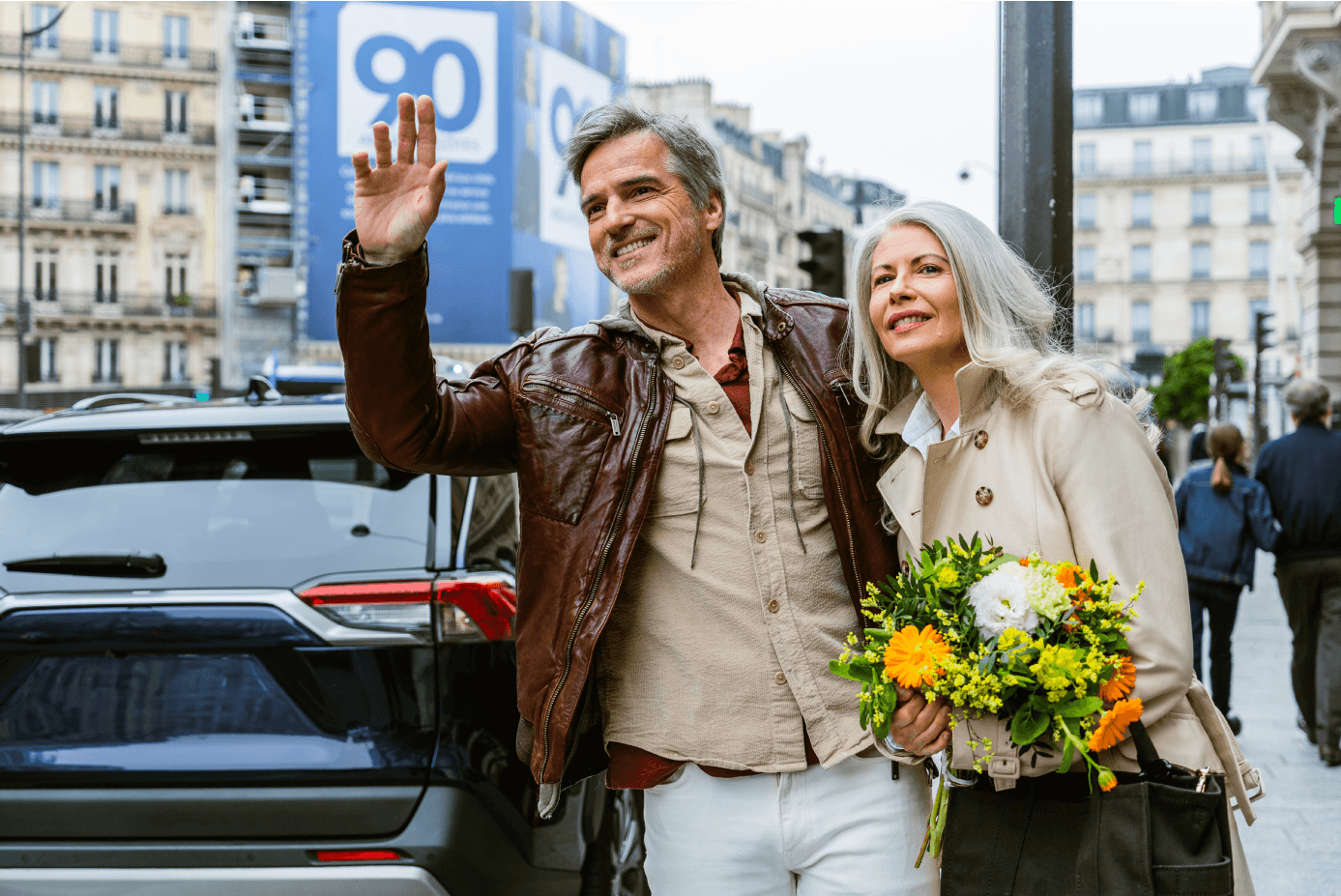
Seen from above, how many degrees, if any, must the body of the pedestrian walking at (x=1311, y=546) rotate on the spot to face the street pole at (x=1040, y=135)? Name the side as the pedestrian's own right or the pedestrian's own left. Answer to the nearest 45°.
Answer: approximately 180°

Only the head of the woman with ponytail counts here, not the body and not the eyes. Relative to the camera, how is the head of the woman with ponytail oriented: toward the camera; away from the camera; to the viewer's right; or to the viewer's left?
away from the camera

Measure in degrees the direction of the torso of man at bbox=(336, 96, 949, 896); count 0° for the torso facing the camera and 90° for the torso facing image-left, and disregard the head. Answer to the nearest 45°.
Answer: approximately 0°

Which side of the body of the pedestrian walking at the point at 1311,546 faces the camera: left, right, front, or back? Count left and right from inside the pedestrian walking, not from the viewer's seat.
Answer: back

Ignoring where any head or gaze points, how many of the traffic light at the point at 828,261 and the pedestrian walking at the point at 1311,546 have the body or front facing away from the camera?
1

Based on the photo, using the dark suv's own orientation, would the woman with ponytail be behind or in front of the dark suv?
in front

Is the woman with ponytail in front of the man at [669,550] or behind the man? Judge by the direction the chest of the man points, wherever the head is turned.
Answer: behind

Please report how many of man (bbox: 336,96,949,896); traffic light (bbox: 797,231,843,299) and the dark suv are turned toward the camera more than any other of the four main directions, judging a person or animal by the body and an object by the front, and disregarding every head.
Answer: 1

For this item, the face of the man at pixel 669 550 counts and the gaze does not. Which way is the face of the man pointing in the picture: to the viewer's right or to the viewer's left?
to the viewer's left
